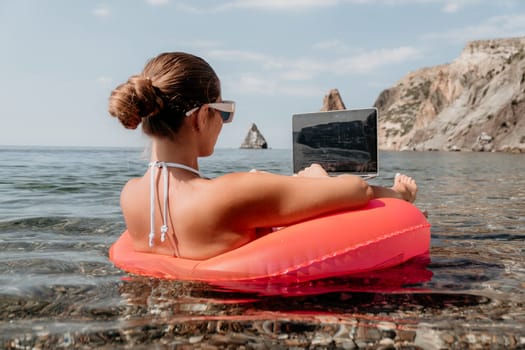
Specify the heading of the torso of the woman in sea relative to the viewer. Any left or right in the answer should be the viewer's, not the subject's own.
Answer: facing away from the viewer and to the right of the viewer

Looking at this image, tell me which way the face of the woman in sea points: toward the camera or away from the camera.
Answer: away from the camera

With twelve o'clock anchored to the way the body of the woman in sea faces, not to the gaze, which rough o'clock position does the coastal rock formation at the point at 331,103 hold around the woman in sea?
The coastal rock formation is roughly at 11 o'clock from the woman in sea.
